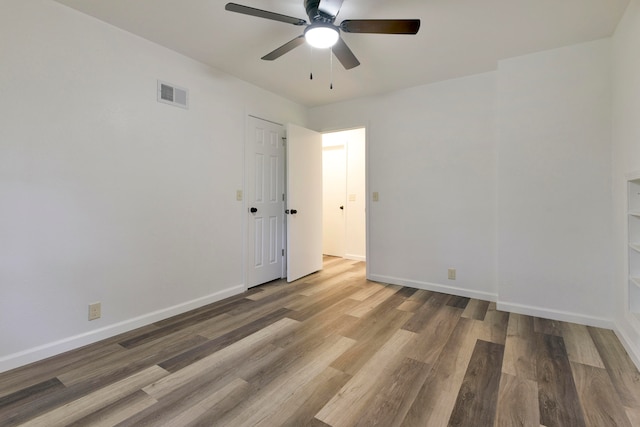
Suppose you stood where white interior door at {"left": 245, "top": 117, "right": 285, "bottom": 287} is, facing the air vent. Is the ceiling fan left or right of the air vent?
left

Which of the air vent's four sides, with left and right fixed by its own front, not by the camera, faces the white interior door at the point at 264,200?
left

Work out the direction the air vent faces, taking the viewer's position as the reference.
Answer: facing the viewer and to the right of the viewer

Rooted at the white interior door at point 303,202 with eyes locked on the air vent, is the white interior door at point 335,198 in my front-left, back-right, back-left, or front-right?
back-right

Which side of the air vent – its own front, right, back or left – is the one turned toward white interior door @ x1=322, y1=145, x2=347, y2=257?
left

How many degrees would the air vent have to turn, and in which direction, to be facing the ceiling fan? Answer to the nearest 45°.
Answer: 0° — it already faces it
